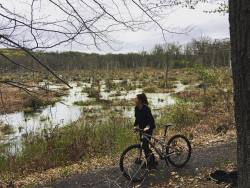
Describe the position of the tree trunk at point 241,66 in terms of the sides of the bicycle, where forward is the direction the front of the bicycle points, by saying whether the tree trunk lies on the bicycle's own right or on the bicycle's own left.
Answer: on the bicycle's own left

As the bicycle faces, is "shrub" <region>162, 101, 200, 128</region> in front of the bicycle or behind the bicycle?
behind

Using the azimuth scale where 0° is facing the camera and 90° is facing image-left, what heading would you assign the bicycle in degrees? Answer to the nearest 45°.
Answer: approximately 45°
